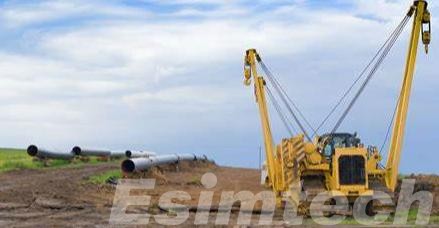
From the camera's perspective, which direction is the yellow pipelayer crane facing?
toward the camera

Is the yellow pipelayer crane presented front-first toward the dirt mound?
no
